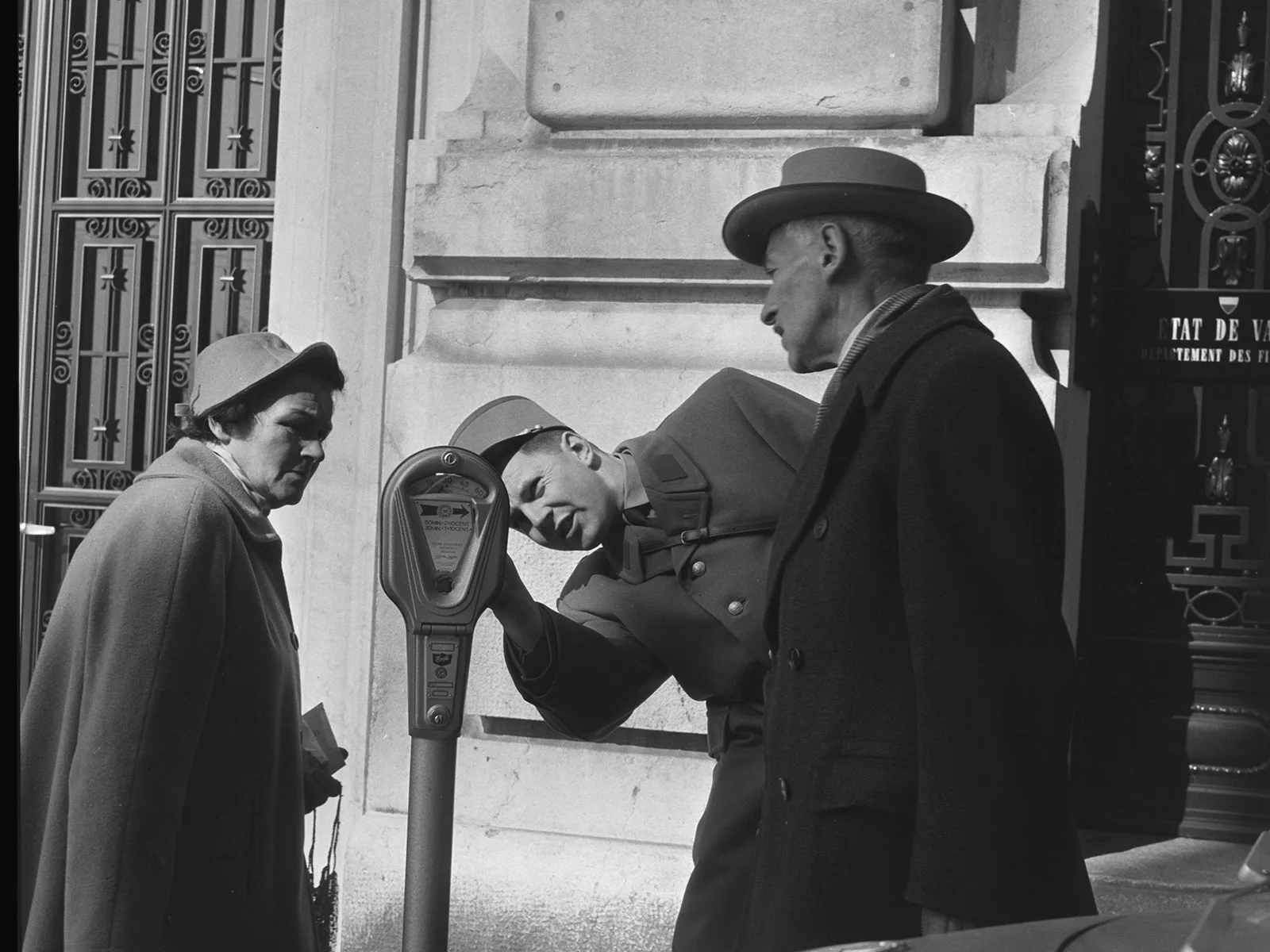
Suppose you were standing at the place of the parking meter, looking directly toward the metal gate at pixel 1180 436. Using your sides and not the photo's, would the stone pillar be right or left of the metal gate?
left

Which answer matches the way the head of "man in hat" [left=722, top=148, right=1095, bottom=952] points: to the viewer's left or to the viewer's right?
to the viewer's left

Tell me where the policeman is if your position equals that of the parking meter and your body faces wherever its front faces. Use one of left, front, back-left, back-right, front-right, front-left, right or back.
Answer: back-left

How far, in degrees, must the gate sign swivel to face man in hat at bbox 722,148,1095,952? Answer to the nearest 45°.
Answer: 0° — it already faces them

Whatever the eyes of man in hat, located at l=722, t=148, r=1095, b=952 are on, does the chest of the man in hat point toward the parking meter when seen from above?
yes

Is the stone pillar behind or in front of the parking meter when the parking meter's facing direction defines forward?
behind

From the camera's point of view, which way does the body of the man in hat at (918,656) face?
to the viewer's left

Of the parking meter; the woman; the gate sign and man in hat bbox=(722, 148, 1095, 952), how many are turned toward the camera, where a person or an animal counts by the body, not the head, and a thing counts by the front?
2

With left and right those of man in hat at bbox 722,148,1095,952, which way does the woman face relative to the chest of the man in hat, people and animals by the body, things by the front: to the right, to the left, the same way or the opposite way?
the opposite way

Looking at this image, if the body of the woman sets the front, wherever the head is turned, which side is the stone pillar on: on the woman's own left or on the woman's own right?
on the woman's own left

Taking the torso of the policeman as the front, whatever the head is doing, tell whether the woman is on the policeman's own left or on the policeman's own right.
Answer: on the policeman's own right

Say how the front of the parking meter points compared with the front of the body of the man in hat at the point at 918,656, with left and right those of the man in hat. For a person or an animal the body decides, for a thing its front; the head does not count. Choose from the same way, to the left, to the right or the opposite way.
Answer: to the left

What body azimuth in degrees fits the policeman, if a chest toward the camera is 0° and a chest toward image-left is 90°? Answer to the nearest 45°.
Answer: approximately 45°

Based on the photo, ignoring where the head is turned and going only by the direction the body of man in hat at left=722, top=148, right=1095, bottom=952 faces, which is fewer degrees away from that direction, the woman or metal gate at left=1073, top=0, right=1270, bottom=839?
the woman
